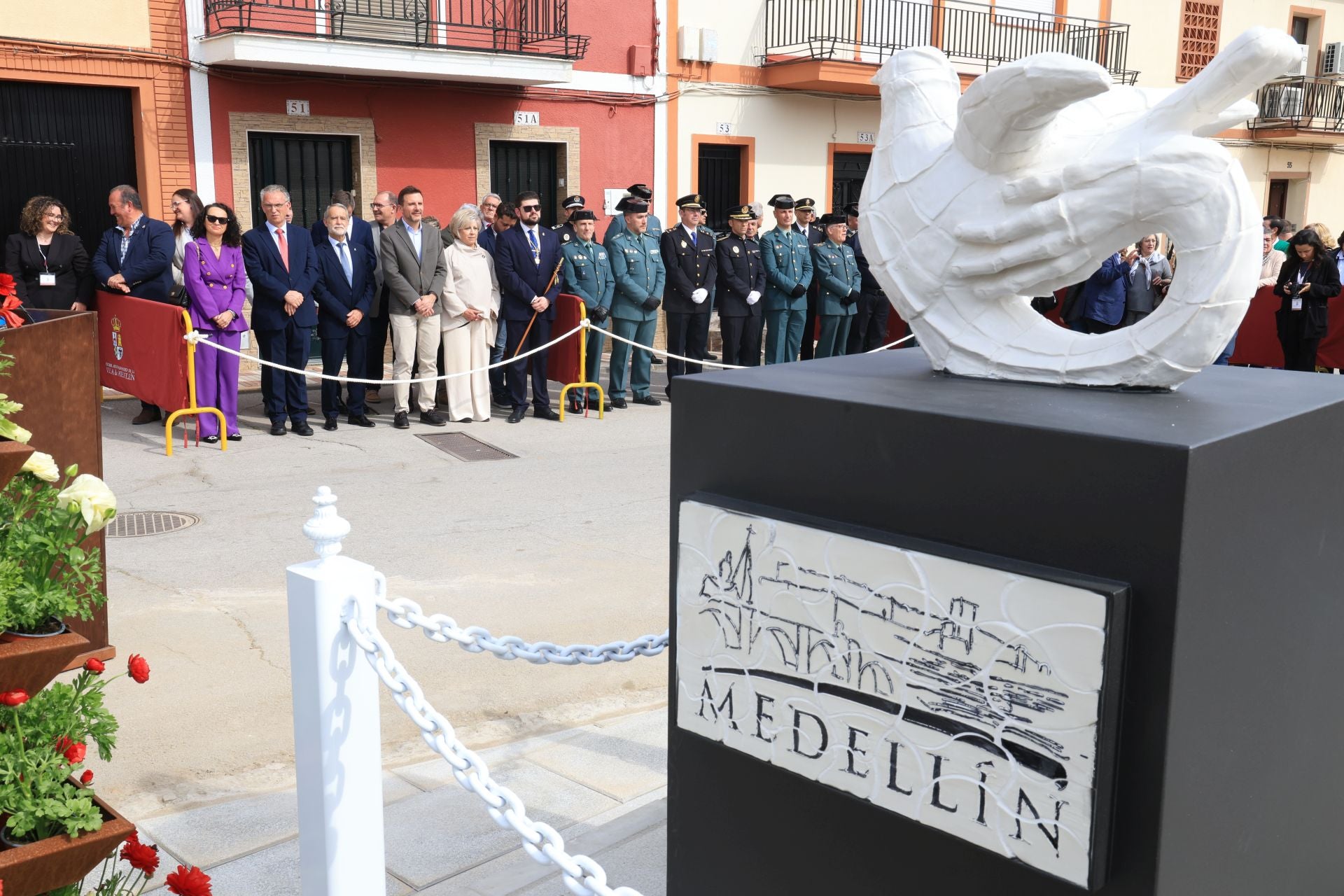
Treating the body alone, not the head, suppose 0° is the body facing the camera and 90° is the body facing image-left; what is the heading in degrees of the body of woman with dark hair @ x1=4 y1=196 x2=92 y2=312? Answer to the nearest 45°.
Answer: approximately 0°

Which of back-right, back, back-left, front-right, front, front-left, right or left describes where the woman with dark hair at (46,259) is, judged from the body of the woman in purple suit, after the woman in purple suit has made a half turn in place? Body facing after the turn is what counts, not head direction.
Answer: front-left

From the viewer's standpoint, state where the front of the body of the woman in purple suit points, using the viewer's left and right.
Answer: facing the viewer

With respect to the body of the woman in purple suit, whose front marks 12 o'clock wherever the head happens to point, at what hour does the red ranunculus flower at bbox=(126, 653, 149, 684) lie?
The red ranunculus flower is roughly at 12 o'clock from the woman in purple suit.

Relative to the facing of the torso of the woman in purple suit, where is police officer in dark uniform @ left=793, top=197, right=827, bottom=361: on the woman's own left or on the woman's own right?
on the woman's own left

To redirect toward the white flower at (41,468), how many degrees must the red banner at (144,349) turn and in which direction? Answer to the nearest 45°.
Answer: approximately 45° to its left

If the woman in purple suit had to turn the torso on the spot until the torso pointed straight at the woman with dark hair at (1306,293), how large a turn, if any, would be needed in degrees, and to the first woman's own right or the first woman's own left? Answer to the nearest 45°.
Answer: approximately 90° to the first woman's own left

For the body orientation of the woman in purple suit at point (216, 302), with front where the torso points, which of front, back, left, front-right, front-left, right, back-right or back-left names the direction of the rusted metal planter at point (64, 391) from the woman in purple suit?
front

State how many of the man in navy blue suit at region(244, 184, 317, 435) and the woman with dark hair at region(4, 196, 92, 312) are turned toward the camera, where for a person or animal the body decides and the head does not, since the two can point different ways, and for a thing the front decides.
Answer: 2

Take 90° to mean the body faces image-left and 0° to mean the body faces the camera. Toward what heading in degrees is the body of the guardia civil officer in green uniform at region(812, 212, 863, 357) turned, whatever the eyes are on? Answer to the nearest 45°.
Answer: approximately 315°

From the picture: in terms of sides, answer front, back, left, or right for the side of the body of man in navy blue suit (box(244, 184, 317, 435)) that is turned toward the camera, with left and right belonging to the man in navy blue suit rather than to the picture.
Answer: front

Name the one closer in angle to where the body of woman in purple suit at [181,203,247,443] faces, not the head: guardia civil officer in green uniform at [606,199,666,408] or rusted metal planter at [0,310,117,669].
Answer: the rusted metal planter
